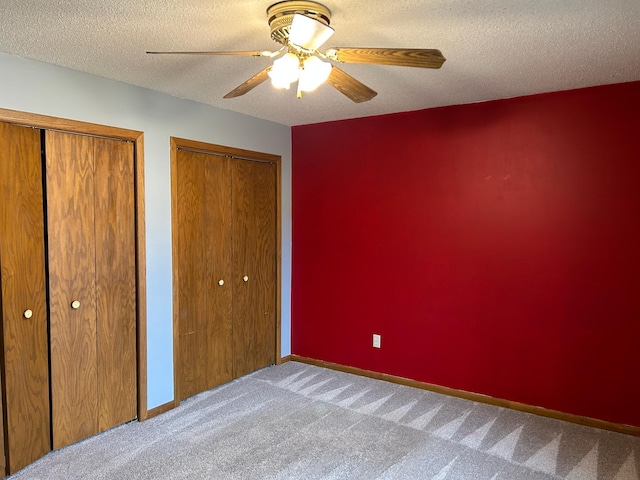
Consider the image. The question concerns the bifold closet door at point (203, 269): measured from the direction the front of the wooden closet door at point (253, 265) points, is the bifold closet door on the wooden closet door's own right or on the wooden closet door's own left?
on the wooden closet door's own right

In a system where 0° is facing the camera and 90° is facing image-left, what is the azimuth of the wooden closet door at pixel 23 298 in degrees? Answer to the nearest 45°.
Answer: approximately 315°

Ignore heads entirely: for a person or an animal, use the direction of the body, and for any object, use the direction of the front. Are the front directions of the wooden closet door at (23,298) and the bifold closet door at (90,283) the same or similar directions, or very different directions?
same or similar directions

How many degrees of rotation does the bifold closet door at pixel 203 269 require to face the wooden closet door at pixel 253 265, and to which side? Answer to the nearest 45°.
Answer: approximately 90° to its left

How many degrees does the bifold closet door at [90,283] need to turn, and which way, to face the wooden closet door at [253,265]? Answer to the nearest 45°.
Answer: approximately 90° to its left

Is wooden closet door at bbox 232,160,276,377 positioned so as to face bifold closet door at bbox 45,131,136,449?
no

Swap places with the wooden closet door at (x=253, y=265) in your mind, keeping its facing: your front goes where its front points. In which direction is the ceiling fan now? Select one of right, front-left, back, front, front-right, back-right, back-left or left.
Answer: front-right

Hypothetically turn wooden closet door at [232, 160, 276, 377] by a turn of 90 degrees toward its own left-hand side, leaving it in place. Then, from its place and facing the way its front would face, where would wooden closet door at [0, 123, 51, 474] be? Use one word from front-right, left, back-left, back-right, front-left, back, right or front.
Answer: back

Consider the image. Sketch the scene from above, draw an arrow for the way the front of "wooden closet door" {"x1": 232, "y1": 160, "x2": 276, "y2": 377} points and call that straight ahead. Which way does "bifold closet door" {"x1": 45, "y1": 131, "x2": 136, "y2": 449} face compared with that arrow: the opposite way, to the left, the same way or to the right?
the same way

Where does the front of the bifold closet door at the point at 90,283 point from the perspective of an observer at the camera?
facing the viewer and to the right of the viewer

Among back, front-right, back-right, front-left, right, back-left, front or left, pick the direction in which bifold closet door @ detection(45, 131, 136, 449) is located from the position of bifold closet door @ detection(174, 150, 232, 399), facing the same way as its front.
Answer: right

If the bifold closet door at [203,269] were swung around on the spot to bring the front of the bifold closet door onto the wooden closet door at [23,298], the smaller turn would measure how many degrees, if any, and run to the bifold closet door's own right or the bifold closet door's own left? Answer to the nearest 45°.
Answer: approximately 90° to the bifold closet door's own right

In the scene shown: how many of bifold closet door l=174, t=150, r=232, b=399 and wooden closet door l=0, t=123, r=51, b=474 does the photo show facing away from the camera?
0

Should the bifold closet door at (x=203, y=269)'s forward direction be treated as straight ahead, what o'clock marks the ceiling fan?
The ceiling fan is roughly at 1 o'clock from the bifold closet door.

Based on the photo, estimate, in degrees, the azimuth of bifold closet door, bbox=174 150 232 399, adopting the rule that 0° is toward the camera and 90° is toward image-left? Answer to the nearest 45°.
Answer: approximately 315°

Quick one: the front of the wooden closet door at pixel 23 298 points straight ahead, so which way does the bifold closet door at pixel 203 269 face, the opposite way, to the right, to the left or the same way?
the same way

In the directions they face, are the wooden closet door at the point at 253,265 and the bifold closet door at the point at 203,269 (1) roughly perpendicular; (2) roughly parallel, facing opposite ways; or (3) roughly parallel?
roughly parallel

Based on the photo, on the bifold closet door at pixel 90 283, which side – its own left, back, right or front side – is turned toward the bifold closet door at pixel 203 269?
left
